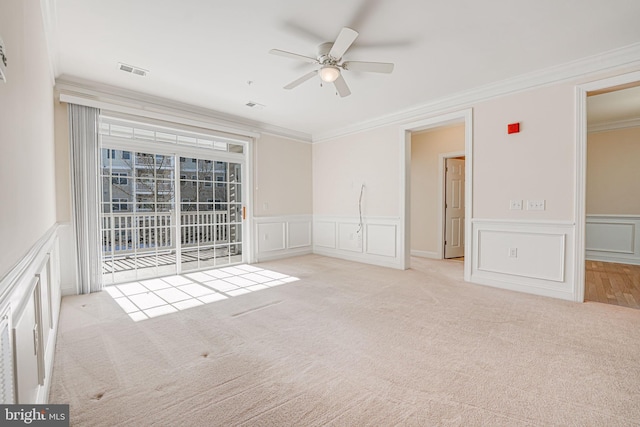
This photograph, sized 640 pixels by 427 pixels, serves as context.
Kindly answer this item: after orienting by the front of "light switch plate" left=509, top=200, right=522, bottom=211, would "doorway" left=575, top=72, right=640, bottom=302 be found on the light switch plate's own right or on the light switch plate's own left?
on the light switch plate's own left

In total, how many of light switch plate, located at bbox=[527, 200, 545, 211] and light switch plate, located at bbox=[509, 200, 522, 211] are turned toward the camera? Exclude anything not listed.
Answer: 2

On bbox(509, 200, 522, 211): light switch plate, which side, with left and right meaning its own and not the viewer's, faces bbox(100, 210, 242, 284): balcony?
right

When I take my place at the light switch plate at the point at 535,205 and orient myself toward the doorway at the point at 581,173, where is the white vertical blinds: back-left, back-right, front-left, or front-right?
back-right

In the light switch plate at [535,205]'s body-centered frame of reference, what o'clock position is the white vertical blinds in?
The white vertical blinds is roughly at 2 o'clock from the light switch plate.

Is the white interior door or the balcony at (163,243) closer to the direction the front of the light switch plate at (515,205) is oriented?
the balcony

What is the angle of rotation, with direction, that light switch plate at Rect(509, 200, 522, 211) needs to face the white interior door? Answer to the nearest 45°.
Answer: approximately 135° to its right

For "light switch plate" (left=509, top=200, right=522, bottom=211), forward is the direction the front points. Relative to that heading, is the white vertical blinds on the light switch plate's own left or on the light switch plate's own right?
on the light switch plate's own right

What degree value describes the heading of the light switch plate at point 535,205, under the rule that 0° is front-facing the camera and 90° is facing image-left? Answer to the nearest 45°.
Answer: approximately 0°

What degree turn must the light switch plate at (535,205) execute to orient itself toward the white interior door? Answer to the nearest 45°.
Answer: approximately 135° to its right

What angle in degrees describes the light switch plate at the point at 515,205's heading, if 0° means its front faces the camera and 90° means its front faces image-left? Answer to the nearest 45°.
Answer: approximately 0°

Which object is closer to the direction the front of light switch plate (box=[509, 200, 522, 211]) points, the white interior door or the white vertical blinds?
the white vertical blinds

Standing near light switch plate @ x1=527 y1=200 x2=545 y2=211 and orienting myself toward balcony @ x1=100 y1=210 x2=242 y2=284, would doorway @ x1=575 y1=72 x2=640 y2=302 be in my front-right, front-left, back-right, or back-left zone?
back-left
